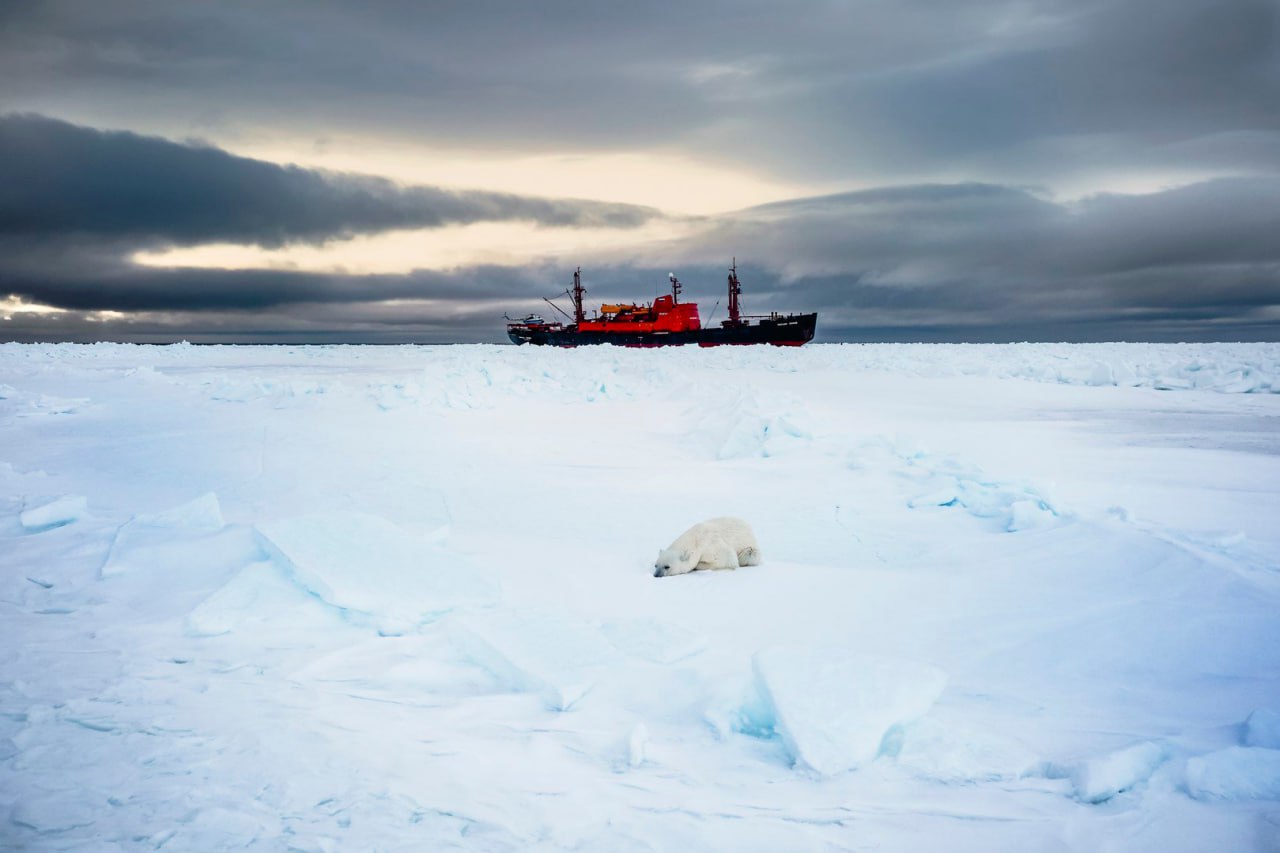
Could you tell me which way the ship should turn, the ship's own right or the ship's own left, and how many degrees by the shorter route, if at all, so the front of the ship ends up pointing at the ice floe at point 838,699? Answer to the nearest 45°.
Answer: approximately 90° to the ship's own right

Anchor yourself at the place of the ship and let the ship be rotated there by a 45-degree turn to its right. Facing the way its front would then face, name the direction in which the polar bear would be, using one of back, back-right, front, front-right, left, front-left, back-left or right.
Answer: front-right

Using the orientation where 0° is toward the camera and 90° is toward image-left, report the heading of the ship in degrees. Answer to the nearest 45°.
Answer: approximately 270°
